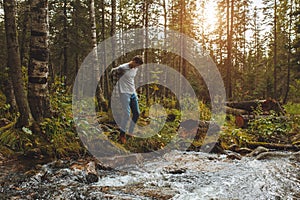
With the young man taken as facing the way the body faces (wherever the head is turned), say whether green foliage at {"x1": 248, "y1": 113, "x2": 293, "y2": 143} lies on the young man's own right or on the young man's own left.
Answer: on the young man's own left

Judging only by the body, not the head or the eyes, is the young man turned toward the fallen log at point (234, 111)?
no

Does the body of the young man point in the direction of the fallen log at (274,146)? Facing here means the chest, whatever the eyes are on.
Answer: no

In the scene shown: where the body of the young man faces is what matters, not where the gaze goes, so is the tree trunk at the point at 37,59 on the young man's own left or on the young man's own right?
on the young man's own right

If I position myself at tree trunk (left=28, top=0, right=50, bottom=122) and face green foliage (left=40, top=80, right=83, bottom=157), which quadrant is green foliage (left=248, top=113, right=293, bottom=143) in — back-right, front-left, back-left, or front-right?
front-left
